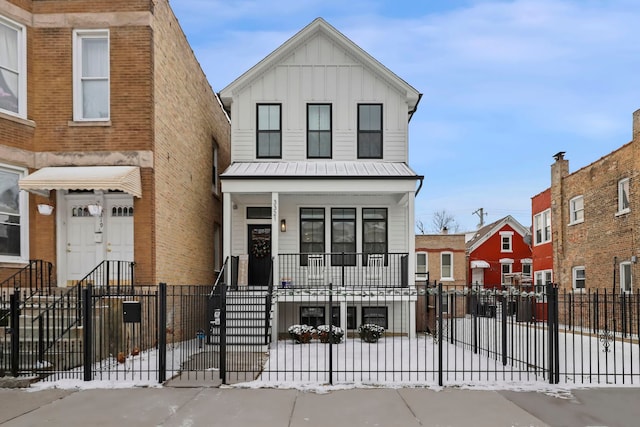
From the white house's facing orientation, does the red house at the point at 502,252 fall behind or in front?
behind

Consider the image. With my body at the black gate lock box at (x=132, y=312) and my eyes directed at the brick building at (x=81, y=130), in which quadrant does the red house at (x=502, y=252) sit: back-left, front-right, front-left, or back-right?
front-right

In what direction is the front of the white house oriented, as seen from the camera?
facing the viewer

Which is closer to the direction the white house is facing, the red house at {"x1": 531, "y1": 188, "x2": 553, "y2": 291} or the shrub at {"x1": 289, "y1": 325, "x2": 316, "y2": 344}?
the shrub

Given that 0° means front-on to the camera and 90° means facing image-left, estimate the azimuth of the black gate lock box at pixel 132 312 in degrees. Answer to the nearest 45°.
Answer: approximately 0°

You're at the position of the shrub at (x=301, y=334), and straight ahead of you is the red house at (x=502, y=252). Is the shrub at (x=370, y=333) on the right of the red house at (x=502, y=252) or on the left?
right

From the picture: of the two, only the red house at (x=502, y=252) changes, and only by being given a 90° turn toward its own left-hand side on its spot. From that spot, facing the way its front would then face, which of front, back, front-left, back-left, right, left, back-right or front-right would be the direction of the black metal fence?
right

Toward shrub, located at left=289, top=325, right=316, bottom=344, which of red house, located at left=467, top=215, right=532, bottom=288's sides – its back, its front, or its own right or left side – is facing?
front

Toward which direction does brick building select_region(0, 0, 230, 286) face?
toward the camera

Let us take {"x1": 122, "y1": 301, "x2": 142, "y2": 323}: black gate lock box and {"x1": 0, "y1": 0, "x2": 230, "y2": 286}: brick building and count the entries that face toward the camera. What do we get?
2

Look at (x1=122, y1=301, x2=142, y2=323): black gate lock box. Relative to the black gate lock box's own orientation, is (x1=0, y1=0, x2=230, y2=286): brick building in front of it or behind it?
behind

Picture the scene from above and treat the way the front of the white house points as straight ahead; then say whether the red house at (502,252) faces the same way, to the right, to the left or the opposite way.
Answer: the same way

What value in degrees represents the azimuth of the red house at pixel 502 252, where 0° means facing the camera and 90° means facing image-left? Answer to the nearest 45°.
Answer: approximately 0°
